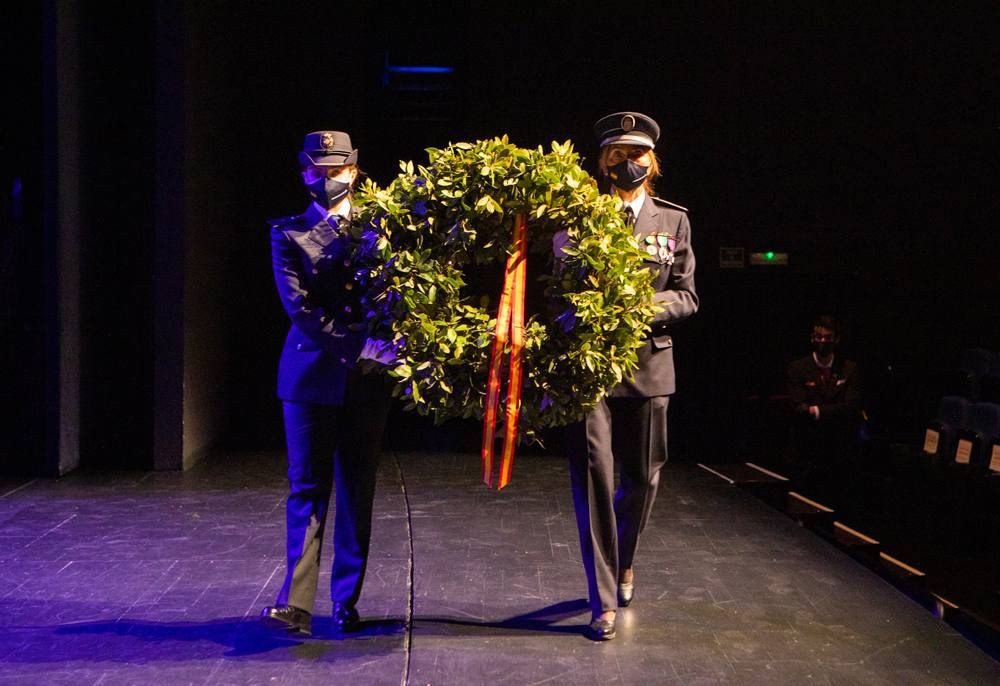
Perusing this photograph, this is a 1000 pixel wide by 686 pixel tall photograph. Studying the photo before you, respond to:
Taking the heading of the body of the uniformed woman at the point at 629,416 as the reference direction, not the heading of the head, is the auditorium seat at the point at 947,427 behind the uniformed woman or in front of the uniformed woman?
behind

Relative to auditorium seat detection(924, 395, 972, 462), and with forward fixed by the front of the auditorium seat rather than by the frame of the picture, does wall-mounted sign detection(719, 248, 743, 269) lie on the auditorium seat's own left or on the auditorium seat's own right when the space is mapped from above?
on the auditorium seat's own right

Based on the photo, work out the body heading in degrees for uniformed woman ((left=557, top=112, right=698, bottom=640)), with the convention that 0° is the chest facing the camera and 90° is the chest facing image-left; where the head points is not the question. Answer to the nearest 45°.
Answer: approximately 0°

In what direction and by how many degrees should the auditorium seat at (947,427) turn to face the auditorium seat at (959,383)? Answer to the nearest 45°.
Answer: approximately 135° to its right

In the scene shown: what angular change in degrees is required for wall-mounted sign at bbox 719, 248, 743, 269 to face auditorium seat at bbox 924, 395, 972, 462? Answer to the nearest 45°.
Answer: approximately 45° to its left

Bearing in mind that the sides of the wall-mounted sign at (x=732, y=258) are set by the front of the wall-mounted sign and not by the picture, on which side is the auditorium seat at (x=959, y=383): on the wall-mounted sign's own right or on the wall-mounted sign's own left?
on the wall-mounted sign's own left

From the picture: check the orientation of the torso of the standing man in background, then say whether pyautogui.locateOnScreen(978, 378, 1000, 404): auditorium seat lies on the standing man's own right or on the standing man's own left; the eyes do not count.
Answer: on the standing man's own left
